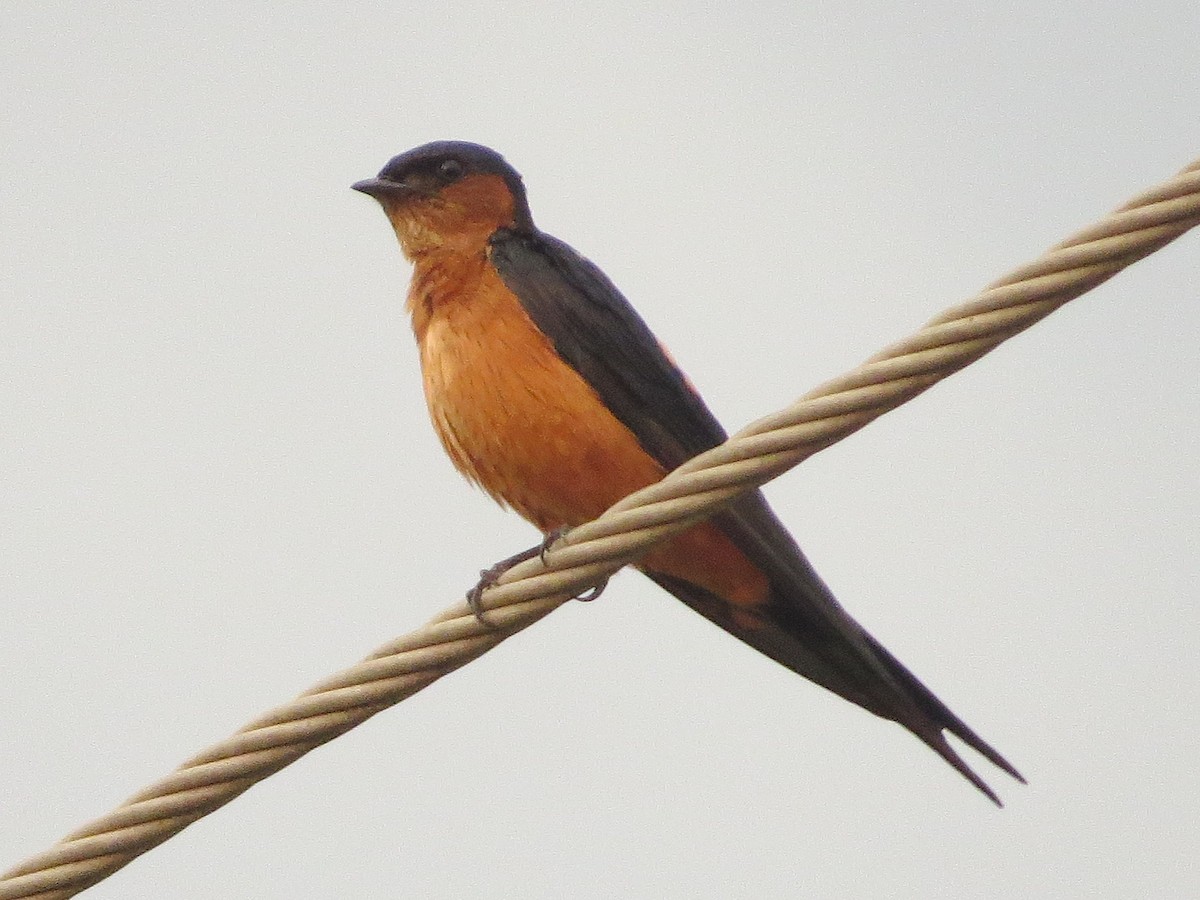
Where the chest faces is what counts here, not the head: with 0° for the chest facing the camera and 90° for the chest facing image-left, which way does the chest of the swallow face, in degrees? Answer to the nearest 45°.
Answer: approximately 90°
